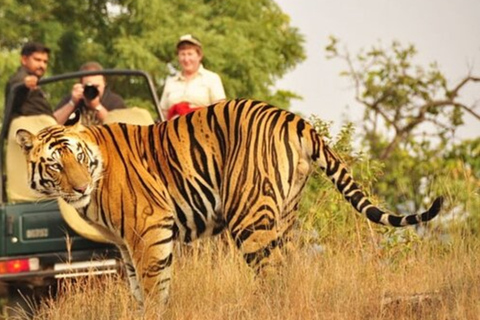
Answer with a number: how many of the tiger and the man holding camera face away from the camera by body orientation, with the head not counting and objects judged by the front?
0

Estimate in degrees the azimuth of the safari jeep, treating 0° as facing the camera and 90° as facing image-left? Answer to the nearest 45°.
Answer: approximately 180°

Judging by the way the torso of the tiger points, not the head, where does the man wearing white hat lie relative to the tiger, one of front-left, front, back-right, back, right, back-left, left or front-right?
right

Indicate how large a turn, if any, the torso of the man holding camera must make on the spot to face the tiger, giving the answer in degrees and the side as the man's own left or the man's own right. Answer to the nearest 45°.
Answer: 0° — they already face it

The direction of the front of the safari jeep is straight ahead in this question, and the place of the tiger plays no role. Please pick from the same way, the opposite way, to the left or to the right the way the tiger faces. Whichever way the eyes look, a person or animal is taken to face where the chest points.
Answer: to the left

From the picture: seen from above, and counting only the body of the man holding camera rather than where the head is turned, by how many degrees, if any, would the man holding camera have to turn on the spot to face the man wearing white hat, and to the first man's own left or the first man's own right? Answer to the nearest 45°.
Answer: approximately 90° to the first man's own left

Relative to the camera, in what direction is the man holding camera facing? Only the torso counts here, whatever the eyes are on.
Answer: toward the camera

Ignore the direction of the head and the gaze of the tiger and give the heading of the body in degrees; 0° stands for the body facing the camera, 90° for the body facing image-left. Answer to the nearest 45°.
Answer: approximately 90°

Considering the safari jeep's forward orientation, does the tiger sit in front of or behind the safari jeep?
behind

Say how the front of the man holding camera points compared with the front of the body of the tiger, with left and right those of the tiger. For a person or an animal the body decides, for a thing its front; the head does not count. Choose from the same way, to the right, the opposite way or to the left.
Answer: to the left
